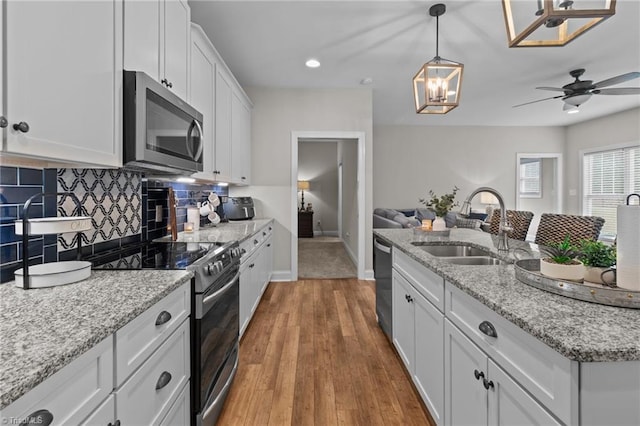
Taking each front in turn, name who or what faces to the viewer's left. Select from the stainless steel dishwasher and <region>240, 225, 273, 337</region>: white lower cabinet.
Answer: the stainless steel dishwasher

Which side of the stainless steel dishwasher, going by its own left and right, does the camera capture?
left

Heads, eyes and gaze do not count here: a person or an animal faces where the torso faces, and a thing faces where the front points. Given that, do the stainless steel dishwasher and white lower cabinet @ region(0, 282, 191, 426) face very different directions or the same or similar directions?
very different directions

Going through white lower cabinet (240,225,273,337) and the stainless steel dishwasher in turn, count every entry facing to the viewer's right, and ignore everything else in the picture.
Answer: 1

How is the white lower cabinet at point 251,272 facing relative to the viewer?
to the viewer's right

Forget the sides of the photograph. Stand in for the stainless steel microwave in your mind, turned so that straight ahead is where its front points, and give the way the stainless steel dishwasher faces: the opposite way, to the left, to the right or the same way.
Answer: the opposite way

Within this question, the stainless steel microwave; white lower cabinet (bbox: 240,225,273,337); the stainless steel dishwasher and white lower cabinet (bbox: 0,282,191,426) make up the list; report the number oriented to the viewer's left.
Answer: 1

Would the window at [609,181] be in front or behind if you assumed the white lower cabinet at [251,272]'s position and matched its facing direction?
in front

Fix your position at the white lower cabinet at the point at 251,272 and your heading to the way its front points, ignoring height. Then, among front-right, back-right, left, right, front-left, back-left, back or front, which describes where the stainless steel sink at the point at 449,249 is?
front-right

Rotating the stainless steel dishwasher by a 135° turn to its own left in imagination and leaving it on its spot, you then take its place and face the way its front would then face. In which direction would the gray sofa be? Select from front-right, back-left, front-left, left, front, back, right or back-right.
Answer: back-left

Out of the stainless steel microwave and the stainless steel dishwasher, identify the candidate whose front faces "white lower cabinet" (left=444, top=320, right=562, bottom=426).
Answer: the stainless steel microwave

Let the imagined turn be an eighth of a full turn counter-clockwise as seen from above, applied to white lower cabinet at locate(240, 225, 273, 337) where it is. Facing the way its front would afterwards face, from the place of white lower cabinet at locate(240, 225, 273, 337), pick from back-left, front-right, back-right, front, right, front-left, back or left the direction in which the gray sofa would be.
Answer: front

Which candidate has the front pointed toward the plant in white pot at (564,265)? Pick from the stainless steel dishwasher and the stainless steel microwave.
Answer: the stainless steel microwave

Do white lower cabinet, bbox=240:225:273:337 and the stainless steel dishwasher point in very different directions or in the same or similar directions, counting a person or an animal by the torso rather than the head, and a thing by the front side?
very different directions

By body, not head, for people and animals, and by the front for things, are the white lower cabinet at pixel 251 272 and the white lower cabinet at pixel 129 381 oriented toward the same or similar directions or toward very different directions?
same or similar directions

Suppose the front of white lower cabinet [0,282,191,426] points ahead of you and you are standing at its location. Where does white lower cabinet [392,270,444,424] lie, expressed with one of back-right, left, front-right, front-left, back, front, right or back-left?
front-left

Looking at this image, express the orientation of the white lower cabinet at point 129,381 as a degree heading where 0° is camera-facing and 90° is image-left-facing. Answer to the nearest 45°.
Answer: approximately 315°
